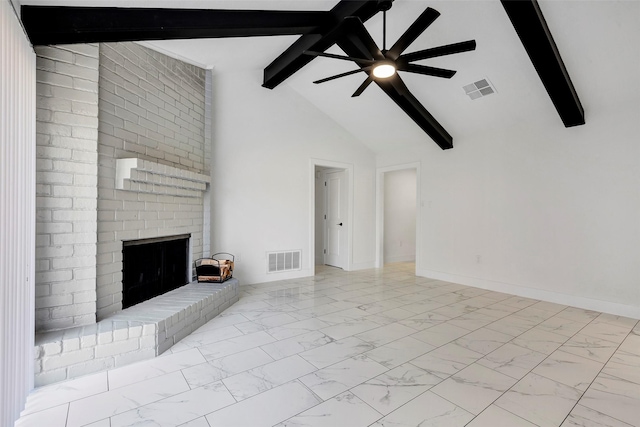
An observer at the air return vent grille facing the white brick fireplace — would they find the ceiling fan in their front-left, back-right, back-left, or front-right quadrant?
front-left

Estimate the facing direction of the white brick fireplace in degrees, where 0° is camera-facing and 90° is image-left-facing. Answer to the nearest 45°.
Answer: approximately 315°

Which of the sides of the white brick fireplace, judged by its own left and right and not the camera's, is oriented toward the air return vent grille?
left

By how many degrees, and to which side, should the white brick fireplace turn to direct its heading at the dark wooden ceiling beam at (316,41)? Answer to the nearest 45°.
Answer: approximately 45° to its left

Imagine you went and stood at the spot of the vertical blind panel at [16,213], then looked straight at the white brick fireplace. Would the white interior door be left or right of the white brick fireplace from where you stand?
right

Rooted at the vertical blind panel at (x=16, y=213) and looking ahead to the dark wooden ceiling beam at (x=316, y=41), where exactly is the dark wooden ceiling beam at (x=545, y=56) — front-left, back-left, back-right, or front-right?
front-right

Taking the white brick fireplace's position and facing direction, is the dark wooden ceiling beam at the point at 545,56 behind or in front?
in front

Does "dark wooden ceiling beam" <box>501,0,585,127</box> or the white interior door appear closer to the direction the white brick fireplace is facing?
the dark wooden ceiling beam

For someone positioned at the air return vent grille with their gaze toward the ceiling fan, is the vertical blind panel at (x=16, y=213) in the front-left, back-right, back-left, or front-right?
front-right

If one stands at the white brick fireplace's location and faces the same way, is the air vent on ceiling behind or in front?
in front

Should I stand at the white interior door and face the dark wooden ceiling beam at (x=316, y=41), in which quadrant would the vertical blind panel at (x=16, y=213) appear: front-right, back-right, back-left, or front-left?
front-right

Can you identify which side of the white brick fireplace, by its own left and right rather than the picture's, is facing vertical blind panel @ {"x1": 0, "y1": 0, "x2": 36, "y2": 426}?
right

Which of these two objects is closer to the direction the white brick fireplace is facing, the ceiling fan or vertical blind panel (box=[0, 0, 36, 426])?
the ceiling fan

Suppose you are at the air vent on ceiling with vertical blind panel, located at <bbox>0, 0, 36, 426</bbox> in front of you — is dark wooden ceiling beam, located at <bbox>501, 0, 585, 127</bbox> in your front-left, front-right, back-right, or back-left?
front-left

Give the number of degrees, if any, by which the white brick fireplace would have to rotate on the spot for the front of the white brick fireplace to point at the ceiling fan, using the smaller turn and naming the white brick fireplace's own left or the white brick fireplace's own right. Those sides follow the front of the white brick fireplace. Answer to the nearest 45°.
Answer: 0° — it already faces it
